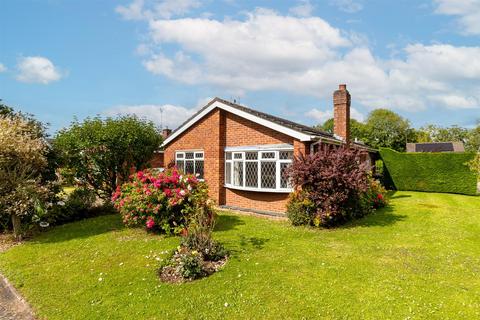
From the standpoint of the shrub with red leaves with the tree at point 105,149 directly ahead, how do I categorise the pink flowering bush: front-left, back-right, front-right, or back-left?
front-left

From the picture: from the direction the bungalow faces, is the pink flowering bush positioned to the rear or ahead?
ahead

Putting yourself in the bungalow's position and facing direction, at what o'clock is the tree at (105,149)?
The tree is roughly at 1 o'clock from the bungalow.

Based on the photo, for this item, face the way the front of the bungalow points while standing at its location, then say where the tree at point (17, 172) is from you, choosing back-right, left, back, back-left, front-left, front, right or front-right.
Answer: front

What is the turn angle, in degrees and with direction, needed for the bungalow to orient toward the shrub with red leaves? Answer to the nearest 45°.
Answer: approximately 90° to its left

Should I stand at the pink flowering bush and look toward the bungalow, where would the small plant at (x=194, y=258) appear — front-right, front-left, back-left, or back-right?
back-right

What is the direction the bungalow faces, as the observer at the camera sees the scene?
facing the viewer and to the left of the viewer

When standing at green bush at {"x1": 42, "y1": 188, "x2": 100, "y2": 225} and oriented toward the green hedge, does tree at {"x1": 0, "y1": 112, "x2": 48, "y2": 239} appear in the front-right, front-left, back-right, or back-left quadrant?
back-right

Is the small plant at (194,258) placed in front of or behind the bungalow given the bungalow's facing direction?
in front
